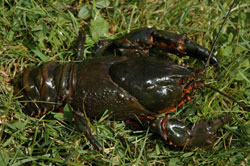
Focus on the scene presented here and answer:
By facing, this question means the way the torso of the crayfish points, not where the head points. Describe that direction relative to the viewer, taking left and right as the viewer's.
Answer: facing to the right of the viewer
